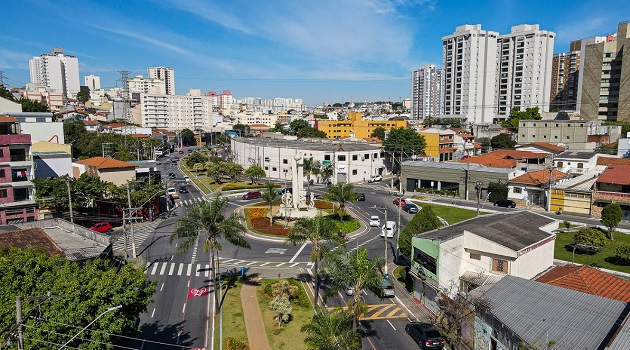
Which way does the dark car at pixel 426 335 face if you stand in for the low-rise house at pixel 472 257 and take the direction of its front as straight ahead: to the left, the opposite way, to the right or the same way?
to the right

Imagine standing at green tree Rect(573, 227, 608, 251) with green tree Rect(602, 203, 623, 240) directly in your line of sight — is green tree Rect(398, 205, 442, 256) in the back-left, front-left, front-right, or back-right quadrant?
back-left

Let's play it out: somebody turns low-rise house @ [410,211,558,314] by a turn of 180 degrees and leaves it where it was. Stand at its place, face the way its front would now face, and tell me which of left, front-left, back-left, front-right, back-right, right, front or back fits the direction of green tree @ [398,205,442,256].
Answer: left

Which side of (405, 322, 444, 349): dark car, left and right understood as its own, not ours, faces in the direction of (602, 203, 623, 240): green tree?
right

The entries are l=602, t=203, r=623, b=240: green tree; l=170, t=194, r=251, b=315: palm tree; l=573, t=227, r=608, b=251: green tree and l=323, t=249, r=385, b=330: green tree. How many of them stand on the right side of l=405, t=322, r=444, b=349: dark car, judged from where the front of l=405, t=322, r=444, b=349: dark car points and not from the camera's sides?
2

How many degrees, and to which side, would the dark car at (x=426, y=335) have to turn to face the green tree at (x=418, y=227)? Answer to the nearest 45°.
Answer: approximately 45° to its right

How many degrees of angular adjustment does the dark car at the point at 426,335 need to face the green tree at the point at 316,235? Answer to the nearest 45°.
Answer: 0° — it already faces it

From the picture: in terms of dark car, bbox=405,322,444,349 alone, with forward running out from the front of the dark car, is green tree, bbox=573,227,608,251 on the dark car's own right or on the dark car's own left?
on the dark car's own right

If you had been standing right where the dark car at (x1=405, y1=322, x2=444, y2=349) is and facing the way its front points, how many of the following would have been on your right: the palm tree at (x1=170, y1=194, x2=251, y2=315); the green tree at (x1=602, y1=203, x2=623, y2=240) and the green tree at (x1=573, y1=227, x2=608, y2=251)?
2

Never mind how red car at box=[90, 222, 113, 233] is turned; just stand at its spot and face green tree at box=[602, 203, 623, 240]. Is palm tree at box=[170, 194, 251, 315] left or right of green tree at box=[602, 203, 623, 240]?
right

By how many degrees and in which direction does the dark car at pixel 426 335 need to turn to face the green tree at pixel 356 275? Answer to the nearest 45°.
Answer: approximately 45° to its left

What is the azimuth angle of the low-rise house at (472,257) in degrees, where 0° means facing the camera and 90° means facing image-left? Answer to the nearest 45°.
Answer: approximately 45°

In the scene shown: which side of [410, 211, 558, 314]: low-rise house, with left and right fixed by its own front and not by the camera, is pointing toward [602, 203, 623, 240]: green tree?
back

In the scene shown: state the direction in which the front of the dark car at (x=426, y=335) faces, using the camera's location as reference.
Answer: facing away from the viewer and to the left of the viewer
